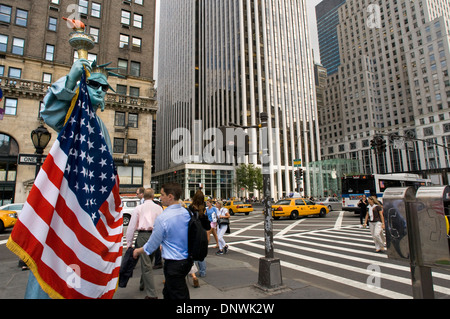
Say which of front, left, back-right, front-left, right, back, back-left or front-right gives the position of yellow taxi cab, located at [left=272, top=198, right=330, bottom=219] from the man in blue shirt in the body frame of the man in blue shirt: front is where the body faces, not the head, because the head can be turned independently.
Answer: right

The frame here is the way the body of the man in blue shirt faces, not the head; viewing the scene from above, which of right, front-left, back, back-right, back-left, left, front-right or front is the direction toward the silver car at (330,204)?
right

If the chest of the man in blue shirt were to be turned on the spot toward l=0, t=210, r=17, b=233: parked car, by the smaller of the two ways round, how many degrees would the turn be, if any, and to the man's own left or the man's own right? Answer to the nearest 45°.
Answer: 0° — they already face it

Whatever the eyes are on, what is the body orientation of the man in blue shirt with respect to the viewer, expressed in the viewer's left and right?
facing away from the viewer and to the left of the viewer

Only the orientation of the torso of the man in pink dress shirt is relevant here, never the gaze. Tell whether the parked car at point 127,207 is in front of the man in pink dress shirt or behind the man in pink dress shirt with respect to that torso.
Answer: in front

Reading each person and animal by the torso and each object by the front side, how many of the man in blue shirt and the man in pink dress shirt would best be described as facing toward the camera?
0

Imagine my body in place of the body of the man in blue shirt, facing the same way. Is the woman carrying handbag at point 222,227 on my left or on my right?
on my right

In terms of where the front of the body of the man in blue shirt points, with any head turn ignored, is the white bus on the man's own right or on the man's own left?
on the man's own right

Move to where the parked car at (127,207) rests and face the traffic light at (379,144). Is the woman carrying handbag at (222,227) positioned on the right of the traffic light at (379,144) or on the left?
right

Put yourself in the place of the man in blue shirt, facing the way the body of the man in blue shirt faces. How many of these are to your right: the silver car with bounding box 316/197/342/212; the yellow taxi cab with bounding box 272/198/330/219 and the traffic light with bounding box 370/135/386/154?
3

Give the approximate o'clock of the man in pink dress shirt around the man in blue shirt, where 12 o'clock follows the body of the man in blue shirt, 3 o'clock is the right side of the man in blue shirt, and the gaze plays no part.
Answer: The man in pink dress shirt is roughly at 1 o'clock from the man in blue shirt.

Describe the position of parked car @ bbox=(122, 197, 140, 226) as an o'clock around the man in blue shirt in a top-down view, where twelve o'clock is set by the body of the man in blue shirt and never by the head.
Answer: The parked car is roughly at 1 o'clock from the man in blue shirt.
